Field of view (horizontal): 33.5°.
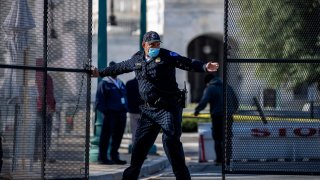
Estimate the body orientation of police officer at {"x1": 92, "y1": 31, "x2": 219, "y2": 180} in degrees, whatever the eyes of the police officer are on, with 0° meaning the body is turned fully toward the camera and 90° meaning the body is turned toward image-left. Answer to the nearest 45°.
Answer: approximately 0°

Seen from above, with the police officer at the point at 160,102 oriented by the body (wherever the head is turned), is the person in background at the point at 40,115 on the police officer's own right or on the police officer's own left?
on the police officer's own right

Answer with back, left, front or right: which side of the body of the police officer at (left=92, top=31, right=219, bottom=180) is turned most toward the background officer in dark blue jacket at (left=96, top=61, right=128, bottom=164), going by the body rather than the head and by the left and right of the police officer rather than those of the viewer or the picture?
back

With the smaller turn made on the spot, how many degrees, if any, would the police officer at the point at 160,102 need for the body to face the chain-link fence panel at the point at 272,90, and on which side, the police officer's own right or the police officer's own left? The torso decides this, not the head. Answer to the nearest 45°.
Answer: approximately 90° to the police officer's own left

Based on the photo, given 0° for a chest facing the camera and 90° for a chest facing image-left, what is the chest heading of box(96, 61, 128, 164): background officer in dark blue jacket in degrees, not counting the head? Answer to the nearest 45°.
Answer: approximately 315°
